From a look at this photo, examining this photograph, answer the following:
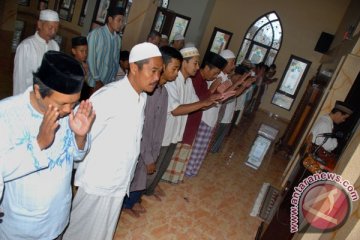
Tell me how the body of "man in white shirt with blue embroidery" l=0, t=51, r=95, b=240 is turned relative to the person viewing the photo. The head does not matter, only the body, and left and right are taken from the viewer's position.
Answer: facing the viewer and to the right of the viewer

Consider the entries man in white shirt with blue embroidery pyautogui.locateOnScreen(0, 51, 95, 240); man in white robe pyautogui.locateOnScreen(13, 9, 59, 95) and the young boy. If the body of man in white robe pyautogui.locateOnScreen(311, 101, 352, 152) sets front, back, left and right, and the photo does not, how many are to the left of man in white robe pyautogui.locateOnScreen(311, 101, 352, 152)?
0

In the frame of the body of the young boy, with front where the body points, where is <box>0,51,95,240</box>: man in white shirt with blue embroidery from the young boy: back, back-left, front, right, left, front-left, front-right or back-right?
front-right

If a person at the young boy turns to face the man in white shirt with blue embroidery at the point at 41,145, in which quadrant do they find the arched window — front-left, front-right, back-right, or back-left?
back-left

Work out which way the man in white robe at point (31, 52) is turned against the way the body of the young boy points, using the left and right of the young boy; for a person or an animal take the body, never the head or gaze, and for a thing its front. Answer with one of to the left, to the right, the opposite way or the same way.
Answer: the same way

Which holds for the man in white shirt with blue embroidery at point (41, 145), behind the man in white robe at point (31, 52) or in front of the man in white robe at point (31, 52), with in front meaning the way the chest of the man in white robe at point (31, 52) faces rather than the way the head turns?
in front

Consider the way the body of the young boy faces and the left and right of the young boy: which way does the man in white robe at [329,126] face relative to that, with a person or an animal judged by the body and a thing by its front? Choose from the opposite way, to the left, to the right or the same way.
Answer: the same way

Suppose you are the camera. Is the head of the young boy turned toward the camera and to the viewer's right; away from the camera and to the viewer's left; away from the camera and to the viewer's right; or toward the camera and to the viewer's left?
toward the camera and to the viewer's right

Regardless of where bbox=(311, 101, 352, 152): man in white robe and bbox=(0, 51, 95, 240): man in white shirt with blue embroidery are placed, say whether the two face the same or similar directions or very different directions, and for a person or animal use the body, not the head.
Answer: same or similar directions

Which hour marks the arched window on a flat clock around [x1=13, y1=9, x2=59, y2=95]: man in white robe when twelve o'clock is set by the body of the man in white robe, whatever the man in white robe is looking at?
The arched window is roughly at 9 o'clock from the man in white robe.

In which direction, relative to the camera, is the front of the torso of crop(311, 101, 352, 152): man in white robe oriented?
to the viewer's right

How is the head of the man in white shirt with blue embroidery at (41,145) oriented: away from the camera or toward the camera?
toward the camera

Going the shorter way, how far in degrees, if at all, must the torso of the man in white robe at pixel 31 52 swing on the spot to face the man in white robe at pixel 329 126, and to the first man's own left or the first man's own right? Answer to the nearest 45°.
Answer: approximately 45° to the first man's own left
